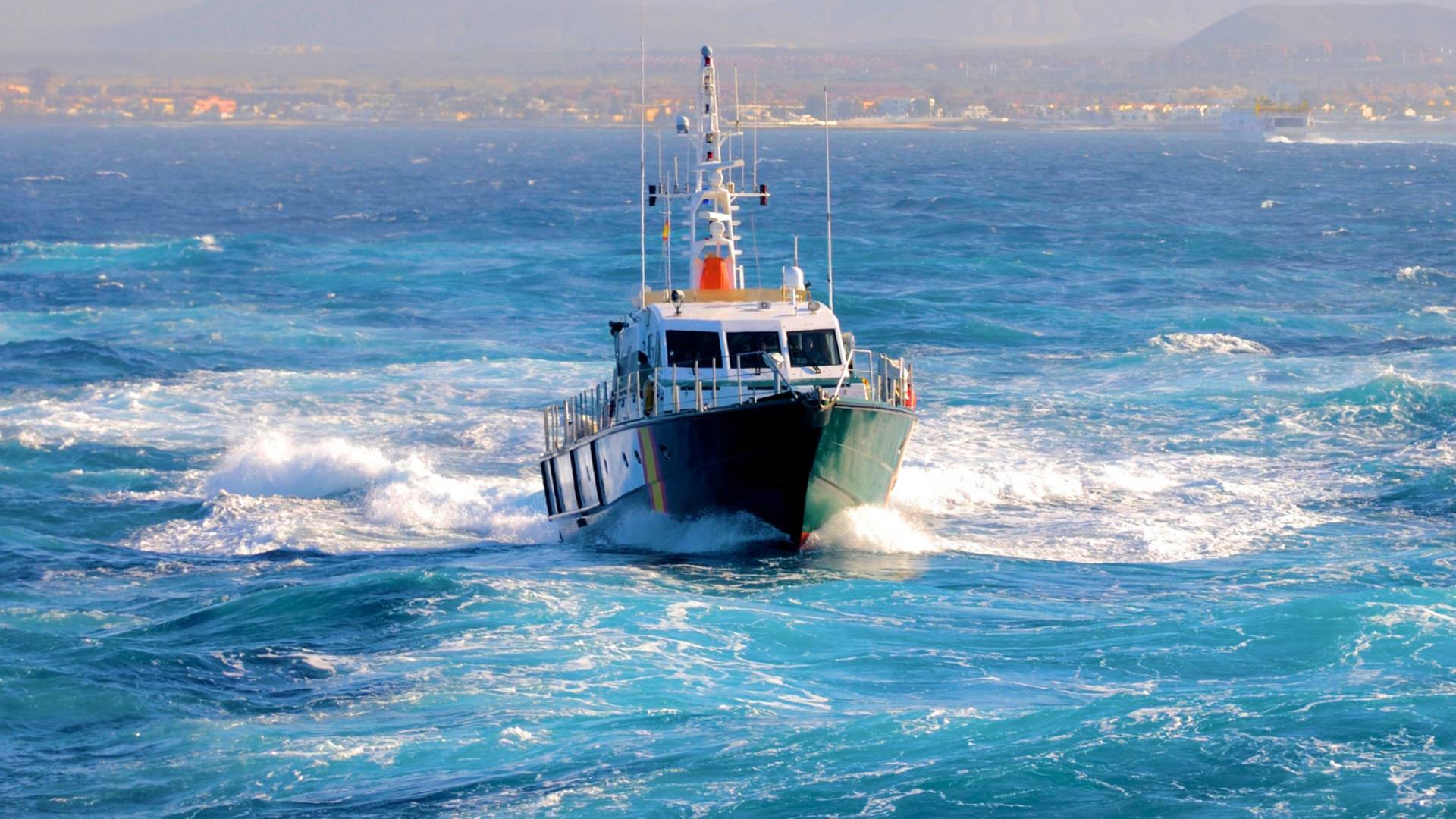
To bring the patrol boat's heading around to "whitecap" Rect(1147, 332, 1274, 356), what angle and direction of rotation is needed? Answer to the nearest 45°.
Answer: approximately 135° to its left

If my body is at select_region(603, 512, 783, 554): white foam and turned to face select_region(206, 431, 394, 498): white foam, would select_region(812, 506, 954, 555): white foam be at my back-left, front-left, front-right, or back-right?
back-right

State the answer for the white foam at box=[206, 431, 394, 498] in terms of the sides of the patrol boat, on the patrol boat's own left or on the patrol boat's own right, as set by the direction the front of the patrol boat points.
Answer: on the patrol boat's own right

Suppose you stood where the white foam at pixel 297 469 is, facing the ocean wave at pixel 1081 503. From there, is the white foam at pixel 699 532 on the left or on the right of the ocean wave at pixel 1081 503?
right

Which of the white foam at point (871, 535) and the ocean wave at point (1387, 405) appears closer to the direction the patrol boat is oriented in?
the white foam

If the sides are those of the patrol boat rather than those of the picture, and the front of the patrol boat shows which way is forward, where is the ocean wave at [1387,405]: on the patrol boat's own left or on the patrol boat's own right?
on the patrol boat's own left

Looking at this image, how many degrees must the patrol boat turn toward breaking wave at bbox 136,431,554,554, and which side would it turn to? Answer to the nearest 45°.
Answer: approximately 135° to its right

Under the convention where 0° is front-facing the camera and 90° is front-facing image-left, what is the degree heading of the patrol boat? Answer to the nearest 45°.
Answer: approximately 0°

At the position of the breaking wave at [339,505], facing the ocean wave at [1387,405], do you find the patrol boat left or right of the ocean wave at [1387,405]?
right

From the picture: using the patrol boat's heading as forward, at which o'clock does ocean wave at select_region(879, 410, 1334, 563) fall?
The ocean wave is roughly at 8 o'clock from the patrol boat.
